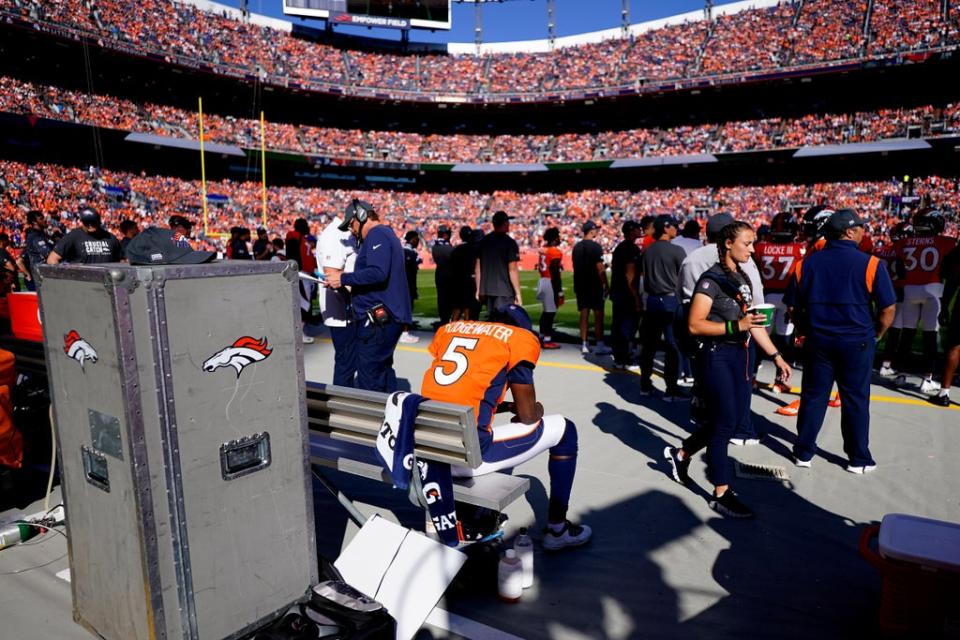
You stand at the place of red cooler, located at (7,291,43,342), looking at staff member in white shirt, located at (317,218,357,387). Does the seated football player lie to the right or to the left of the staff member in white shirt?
right

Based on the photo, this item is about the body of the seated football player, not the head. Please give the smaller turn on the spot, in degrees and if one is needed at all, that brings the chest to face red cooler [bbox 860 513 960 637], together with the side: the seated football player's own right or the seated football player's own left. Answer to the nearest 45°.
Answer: approximately 90° to the seated football player's own right

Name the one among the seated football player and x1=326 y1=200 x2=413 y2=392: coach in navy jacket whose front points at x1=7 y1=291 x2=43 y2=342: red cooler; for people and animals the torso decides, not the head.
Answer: the coach in navy jacket

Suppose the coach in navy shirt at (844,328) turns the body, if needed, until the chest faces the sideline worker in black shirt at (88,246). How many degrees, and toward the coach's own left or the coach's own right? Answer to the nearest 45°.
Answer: approximately 90° to the coach's own left

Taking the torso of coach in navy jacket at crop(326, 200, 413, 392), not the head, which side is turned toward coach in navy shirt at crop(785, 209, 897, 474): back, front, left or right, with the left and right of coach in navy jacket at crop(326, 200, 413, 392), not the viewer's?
back

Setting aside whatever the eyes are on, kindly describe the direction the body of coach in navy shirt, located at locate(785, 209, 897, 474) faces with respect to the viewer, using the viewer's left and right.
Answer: facing away from the viewer

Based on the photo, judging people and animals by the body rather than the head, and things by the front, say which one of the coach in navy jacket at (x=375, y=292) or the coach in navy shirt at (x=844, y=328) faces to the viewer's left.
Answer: the coach in navy jacket at (x=375, y=292)

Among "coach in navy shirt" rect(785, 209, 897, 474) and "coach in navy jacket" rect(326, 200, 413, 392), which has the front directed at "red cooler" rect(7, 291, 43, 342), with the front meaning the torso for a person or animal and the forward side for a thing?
"coach in navy jacket" rect(326, 200, 413, 392)

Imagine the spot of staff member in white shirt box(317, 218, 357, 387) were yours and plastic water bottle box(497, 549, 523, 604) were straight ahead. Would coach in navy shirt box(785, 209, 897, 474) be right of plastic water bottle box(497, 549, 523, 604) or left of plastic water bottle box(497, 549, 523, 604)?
left

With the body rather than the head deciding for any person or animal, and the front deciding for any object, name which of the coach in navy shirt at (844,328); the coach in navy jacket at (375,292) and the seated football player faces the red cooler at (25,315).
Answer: the coach in navy jacket at (375,292)

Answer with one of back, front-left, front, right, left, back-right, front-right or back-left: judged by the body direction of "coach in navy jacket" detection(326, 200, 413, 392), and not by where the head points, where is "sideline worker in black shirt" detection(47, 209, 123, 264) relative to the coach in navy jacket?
front-right

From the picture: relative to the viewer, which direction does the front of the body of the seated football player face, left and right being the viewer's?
facing away from the viewer and to the right of the viewer

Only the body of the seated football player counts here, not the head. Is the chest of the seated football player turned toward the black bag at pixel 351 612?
no

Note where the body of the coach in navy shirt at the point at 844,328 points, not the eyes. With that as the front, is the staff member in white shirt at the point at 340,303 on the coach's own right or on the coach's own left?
on the coach's own left

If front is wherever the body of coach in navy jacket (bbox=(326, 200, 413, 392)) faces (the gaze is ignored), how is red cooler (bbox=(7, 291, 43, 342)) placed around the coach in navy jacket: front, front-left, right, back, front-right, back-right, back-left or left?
front

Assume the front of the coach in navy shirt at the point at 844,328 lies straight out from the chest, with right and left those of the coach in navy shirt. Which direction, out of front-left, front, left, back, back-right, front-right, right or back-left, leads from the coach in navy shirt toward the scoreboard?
front-left

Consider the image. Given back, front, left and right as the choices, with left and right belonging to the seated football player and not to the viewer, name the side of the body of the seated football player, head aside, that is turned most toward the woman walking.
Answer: front

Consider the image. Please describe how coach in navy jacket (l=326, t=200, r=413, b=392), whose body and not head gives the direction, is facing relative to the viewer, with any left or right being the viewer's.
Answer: facing to the left of the viewer

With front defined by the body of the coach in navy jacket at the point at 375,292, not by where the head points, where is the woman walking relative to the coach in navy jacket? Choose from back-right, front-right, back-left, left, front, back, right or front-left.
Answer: back-left

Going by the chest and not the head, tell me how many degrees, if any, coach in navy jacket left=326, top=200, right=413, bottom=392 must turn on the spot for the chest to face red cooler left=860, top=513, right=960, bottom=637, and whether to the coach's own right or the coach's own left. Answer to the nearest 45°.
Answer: approximately 135° to the coach's own left

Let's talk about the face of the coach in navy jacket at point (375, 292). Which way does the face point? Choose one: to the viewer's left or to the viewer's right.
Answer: to the viewer's left
